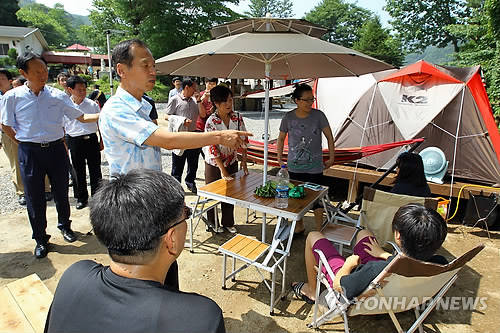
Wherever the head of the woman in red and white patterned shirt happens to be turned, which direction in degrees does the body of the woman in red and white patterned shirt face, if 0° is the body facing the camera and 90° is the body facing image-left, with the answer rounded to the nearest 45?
approximately 315°

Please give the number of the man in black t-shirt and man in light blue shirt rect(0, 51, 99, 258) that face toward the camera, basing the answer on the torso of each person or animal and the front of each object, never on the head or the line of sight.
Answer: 1

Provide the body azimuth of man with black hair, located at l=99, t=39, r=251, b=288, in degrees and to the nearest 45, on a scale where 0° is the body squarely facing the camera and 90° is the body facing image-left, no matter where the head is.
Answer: approximately 270°

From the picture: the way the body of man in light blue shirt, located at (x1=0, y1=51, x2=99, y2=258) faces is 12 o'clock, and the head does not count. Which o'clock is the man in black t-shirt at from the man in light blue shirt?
The man in black t-shirt is roughly at 12 o'clock from the man in light blue shirt.

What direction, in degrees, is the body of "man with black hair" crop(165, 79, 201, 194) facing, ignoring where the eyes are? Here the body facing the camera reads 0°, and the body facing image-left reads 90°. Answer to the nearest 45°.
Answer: approximately 315°

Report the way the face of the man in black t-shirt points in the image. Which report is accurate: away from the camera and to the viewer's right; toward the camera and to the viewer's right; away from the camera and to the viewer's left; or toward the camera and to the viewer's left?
away from the camera and to the viewer's right

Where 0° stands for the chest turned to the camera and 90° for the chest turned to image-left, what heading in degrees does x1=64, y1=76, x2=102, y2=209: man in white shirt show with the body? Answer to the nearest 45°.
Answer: approximately 315°

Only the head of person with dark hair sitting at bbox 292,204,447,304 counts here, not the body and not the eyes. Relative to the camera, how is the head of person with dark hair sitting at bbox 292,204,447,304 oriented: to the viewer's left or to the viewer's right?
to the viewer's left
